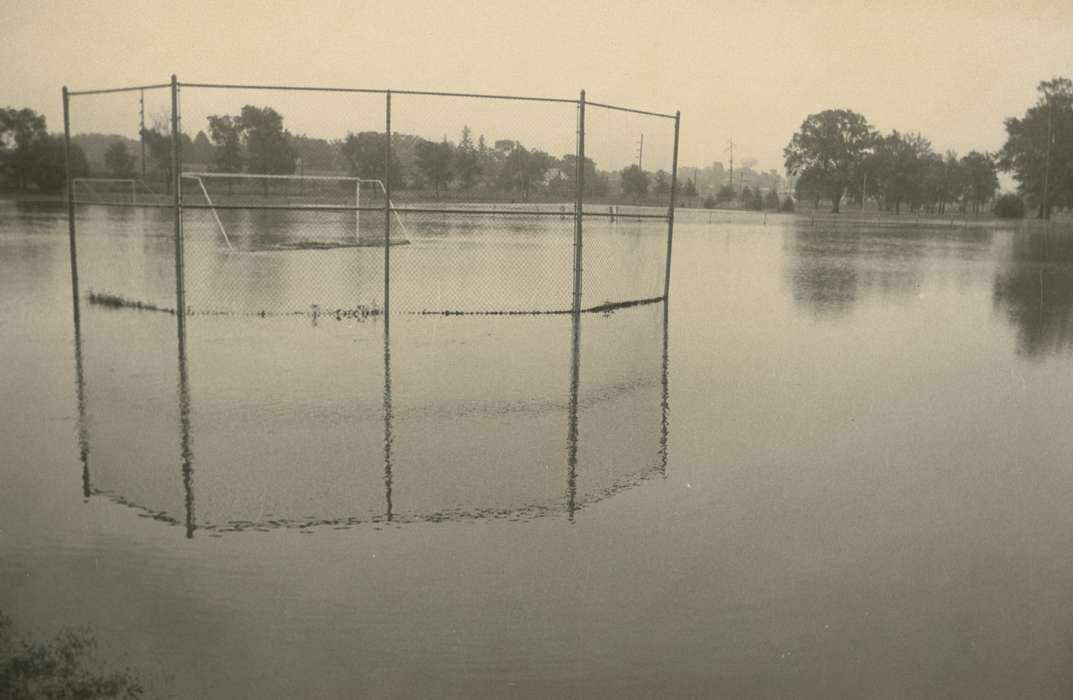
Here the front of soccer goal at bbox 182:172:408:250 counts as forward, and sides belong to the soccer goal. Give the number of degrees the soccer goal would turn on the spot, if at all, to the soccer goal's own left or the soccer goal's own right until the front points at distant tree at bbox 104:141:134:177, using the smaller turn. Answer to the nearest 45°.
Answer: approximately 45° to the soccer goal's own left

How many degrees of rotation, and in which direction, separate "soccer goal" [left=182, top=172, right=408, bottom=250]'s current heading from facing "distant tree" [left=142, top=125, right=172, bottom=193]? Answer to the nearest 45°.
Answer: approximately 45° to its left

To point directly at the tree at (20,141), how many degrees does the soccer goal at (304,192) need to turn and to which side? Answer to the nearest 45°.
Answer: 0° — it already faces it
